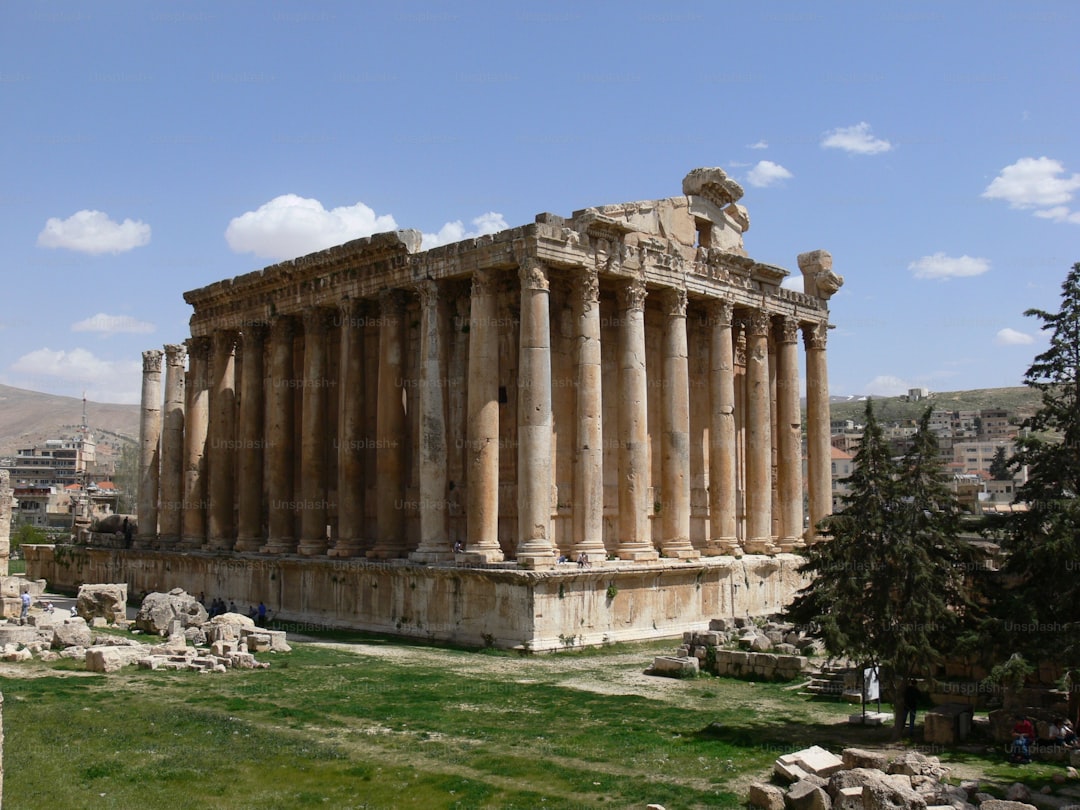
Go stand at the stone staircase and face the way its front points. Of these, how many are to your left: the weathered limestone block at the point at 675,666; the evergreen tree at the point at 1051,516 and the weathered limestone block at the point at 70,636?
1

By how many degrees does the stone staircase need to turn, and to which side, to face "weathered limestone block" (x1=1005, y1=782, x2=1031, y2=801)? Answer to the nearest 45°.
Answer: approximately 45° to its left
